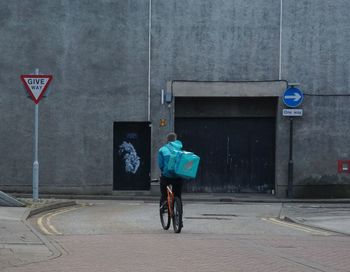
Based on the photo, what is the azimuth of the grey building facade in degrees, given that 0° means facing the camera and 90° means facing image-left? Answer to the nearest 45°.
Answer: approximately 0°

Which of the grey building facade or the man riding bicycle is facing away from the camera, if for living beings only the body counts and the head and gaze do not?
the man riding bicycle

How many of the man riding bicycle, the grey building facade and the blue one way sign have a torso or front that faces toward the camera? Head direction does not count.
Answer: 2

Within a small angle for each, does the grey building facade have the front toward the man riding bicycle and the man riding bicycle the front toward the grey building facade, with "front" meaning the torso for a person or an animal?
yes

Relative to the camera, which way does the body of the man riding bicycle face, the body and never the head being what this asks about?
away from the camera
